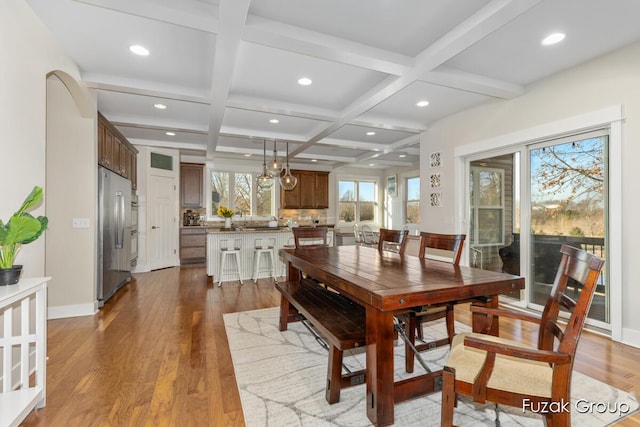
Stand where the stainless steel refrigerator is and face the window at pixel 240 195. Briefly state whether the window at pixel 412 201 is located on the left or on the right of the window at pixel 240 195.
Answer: right

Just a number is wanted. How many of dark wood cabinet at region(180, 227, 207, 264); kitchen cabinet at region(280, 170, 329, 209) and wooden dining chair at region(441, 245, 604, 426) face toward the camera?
2

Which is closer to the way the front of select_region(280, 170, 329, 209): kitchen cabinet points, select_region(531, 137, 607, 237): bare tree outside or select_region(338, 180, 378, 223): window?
the bare tree outside

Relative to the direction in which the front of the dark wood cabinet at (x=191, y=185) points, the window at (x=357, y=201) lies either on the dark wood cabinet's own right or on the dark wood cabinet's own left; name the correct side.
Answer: on the dark wood cabinet's own left

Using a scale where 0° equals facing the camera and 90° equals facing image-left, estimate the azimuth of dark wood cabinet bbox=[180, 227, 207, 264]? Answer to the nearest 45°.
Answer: approximately 0°

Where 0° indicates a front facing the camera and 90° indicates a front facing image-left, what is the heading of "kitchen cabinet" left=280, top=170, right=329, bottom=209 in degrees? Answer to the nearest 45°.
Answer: approximately 0°

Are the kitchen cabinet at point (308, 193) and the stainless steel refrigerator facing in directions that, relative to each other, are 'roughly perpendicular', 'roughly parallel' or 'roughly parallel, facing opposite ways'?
roughly perpendicular

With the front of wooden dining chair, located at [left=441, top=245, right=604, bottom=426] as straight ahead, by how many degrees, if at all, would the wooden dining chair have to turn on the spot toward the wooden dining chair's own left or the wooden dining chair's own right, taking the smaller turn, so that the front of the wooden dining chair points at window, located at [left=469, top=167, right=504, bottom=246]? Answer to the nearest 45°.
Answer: approximately 90° to the wooden dining chair's own right

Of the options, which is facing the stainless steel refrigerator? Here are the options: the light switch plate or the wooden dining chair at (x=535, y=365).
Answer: the wooden dining chair

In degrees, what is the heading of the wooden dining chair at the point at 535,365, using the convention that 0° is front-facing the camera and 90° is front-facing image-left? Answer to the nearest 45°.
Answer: approximately 90°

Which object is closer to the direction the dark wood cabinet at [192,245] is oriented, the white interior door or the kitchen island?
the kitchen island

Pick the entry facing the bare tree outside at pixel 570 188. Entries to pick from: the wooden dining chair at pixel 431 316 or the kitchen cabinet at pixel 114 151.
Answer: the kitchen cabinet
